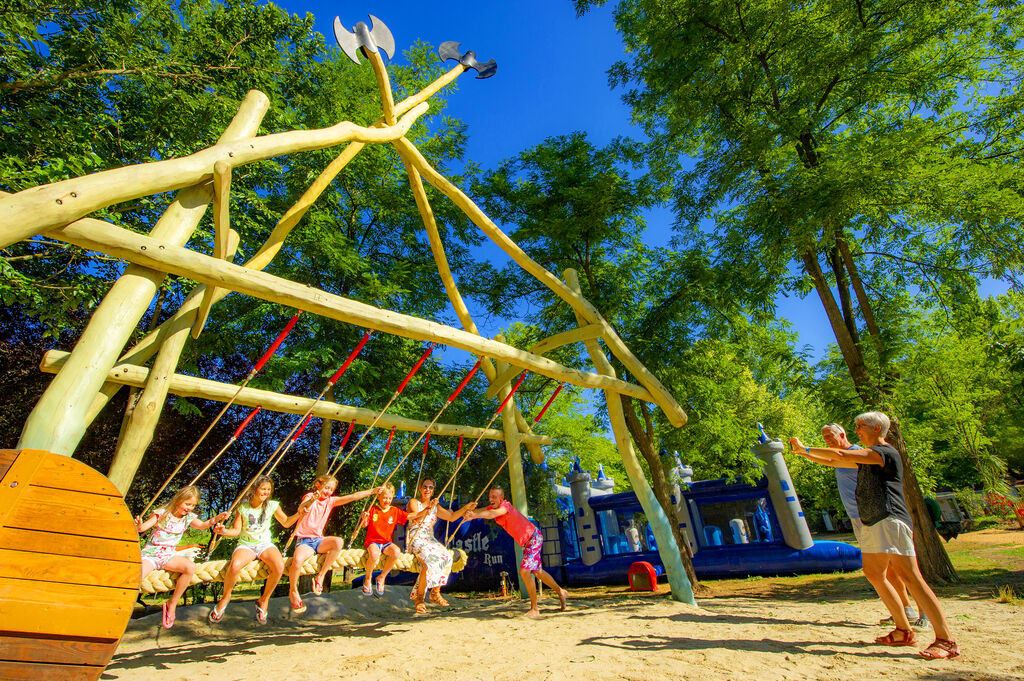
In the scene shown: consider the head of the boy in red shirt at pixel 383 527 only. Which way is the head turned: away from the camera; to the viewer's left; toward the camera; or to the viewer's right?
toward the camera

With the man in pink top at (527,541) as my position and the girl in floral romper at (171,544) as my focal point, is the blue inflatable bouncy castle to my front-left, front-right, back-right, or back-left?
back-right

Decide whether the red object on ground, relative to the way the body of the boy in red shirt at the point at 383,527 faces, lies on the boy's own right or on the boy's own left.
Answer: on the boy's own left

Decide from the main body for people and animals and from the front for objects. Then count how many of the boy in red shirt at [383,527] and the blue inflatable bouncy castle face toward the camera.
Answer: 2

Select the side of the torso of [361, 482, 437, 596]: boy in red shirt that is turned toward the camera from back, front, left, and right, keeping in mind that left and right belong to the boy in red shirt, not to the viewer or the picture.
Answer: front

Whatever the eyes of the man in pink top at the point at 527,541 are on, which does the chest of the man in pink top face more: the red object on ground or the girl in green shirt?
the girl in green shirt

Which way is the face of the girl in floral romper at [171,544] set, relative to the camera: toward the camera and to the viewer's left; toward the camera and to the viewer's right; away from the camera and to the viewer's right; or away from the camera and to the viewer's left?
toward the camera and to the viewer's right

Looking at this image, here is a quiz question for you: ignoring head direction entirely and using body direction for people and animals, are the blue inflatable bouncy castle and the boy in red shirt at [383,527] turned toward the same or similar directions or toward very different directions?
same or similar directions

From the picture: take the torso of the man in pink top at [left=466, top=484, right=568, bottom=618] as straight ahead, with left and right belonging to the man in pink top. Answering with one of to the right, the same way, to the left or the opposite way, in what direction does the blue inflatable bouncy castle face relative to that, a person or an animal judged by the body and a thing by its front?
to the left

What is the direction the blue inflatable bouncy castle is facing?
toward the camera

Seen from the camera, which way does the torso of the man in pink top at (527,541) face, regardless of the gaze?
to the viewer's left

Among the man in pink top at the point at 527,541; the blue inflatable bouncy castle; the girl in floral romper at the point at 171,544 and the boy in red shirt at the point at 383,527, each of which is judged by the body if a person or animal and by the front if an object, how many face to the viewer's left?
1

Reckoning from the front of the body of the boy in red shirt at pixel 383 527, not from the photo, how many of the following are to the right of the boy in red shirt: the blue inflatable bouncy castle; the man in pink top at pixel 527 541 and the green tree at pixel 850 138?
0

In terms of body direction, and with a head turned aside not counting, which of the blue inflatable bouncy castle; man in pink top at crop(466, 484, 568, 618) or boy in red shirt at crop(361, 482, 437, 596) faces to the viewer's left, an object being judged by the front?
the man in pink top

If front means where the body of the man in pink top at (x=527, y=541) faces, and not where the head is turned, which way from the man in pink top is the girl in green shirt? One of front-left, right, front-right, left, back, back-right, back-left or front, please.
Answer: front-left

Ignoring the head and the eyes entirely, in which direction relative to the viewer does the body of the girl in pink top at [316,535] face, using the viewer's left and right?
facing the viewer and to the right of the viewer

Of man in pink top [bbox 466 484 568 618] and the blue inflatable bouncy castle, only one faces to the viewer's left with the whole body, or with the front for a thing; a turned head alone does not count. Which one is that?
the man in pink top
